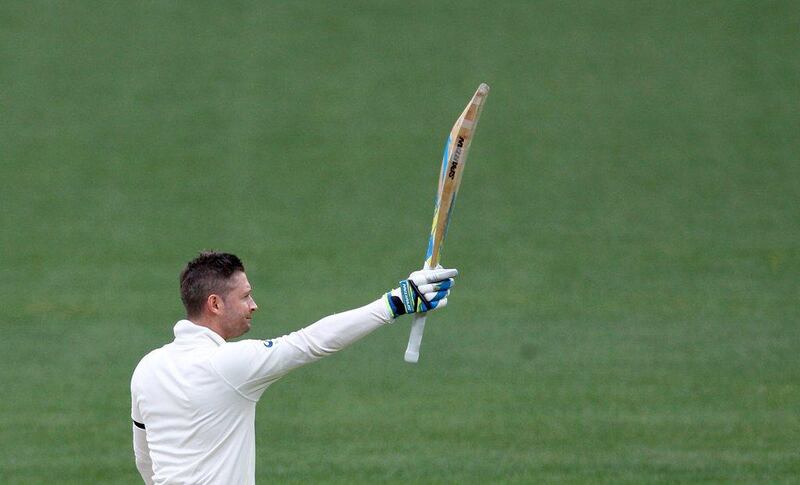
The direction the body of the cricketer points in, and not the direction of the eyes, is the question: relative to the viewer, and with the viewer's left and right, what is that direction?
facing away from the viewer and to the right of the viewer
